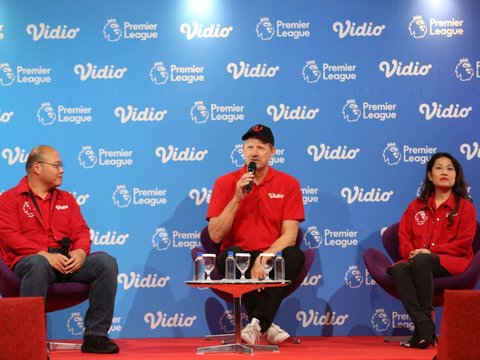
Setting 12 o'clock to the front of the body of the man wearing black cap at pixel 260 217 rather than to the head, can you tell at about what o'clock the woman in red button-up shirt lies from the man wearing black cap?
The woman in red button-up shirt is roughly at 9 o'clock from the man wearing black cap.

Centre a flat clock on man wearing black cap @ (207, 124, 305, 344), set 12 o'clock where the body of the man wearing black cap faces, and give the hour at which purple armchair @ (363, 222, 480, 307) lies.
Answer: The purple armchair is roughly at 9 o'clock from the man wearing black cap.

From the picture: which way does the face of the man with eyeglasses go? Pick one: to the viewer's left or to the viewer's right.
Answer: to the viewer's right

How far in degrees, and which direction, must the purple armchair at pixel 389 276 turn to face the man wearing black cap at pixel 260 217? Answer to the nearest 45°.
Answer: approximately 45° to its right

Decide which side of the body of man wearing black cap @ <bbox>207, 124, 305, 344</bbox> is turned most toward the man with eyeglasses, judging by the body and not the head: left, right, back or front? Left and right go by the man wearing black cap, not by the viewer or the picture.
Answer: right

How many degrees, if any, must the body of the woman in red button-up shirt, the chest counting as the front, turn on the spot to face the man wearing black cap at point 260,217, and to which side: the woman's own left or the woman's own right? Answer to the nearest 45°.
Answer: approximately 45° to the woman's own right
